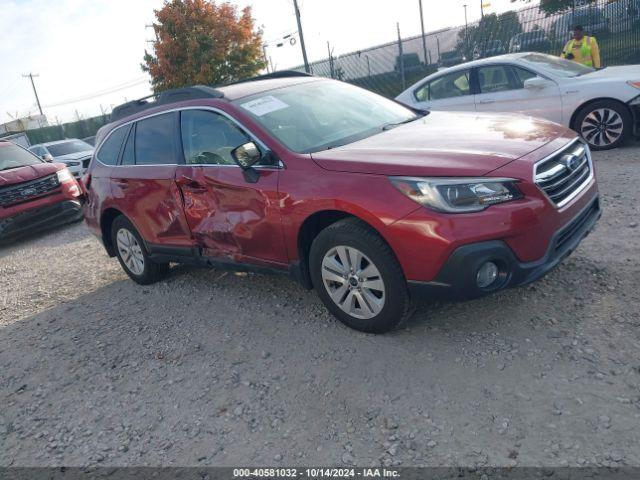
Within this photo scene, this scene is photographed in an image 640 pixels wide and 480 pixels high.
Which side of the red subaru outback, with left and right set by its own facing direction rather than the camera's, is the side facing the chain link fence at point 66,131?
back

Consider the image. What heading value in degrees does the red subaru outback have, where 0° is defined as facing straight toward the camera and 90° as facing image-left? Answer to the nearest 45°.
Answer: approximately 315°

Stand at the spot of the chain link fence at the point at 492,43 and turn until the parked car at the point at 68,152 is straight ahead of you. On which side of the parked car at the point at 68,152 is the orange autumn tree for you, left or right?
right

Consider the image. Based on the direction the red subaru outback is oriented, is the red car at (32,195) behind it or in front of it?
behind

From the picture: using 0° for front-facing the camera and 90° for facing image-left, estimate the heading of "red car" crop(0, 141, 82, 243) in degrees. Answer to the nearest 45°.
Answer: approximately 315°

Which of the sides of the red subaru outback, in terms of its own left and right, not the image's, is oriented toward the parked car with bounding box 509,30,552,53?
left

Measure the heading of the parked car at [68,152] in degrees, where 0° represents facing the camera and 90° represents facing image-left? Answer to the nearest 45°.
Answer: approximately 315°

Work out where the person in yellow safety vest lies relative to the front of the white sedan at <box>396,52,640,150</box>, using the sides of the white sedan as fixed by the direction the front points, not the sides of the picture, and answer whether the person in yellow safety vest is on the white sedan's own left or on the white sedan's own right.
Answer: on the white sedan's own left

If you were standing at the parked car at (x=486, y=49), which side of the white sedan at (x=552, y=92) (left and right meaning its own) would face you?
left

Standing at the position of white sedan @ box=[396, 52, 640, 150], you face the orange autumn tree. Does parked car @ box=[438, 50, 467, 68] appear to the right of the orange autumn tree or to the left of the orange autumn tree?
right

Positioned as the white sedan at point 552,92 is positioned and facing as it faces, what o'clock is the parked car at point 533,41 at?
The parked car is roughly at 9 o'clock from the white sedan.

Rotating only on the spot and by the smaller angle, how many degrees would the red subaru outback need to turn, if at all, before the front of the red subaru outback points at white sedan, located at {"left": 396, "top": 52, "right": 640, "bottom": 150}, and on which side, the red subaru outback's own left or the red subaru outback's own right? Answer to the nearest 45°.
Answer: approximately 90° to the red subaru outback's own left

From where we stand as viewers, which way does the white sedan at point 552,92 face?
facing to the right of the viewer
